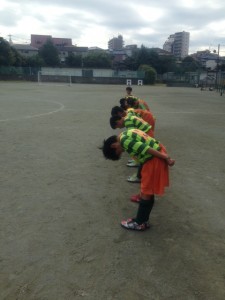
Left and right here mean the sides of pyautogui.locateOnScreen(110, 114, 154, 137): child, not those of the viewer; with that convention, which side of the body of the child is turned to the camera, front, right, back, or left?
left

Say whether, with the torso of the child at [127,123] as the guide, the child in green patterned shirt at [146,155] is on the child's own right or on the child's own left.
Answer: on the child's own left

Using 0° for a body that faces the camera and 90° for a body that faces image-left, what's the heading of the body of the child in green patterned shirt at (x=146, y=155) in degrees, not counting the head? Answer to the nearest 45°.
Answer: approximately 90°

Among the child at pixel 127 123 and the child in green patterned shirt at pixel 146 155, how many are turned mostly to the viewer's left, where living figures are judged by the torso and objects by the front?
2

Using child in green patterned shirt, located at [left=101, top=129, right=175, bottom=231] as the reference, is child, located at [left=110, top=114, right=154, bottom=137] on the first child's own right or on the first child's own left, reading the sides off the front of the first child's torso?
on the first child's own right
